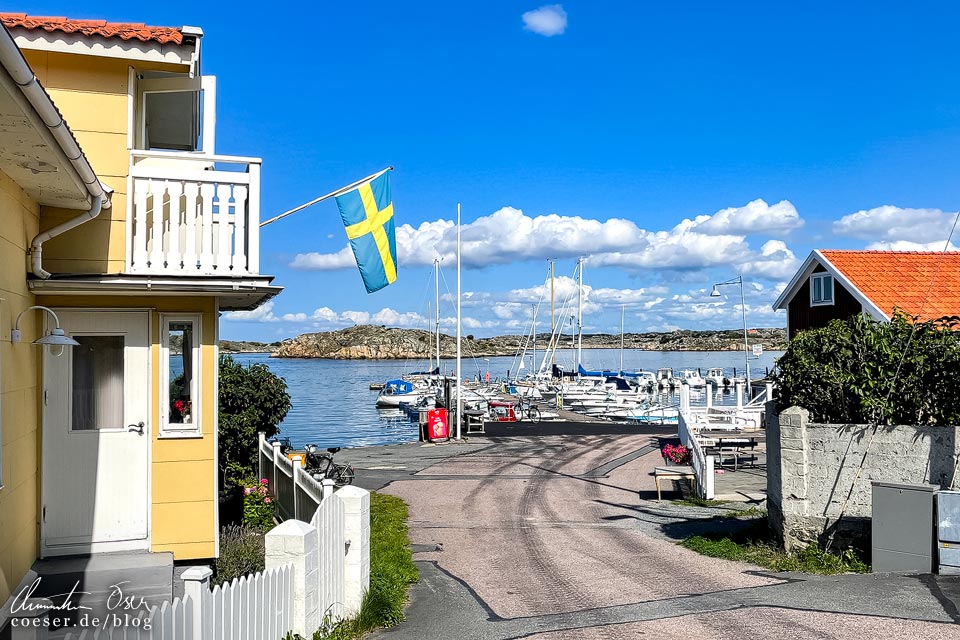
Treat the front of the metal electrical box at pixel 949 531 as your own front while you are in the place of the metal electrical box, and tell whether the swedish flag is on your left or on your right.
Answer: on your right

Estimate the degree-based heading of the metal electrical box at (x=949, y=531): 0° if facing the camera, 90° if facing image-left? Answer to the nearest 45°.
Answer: approximately 0°

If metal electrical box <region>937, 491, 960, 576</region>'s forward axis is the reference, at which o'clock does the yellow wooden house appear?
The yellow wooden house is roughly at 2 o'clock from the metal electrical box.

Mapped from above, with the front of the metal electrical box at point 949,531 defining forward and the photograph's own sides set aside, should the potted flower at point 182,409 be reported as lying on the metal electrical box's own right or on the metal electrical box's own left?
on the metal electrical box's own right

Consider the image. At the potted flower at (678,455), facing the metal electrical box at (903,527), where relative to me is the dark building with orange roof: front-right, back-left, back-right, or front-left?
back-left

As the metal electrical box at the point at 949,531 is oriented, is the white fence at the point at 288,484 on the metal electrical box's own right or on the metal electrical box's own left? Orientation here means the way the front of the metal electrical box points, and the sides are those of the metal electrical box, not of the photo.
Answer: on the metal electrical box's own right

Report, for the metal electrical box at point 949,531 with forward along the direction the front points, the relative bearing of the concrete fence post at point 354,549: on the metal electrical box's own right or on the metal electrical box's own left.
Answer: on the metal electrical box's own right

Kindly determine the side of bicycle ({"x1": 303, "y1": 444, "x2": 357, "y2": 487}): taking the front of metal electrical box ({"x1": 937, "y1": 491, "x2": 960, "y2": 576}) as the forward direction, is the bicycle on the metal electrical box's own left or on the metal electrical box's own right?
on the metal electrical box's own right

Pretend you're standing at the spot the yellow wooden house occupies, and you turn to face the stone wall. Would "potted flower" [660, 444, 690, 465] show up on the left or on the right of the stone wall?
left

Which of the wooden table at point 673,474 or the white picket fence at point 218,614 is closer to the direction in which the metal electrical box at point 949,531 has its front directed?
the white picket fence

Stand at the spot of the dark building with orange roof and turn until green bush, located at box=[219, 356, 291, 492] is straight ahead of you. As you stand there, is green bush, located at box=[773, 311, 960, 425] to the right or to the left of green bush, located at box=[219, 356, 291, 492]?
left

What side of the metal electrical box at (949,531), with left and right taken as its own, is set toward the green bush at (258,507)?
right

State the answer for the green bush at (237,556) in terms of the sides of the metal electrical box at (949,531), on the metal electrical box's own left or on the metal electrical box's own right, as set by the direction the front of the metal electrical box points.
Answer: on the metal electrical box's own right
